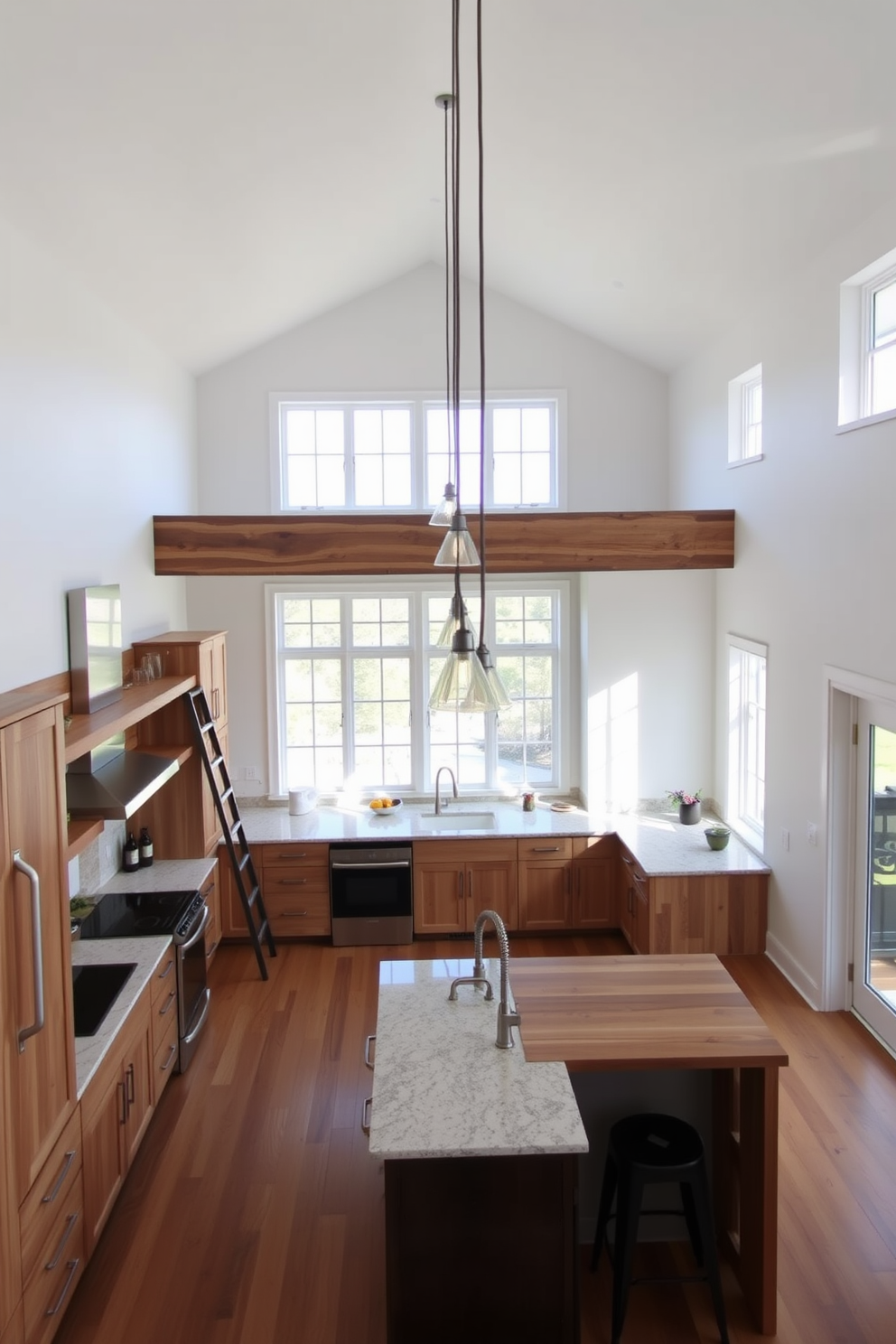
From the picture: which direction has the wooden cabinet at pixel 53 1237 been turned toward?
to the viewer's right

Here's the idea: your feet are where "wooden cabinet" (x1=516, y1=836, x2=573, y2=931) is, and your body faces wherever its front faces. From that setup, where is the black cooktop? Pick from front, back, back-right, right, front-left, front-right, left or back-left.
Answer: front-right

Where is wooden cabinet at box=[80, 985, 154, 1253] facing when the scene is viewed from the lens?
facing to the right of the viewer

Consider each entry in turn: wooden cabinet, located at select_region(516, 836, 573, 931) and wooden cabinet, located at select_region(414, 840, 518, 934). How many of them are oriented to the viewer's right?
0

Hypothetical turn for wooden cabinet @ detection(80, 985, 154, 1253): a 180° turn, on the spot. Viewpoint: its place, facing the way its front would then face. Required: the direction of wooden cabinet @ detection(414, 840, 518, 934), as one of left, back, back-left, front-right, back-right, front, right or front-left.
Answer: back-right

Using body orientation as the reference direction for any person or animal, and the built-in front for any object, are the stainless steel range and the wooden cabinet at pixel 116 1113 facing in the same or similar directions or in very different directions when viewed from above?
same or similar directions

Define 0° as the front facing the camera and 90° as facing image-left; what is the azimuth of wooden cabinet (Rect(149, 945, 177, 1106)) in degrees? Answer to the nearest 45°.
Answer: approximately 270°

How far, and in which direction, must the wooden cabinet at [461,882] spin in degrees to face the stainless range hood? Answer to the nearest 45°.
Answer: approximately 45° to its right

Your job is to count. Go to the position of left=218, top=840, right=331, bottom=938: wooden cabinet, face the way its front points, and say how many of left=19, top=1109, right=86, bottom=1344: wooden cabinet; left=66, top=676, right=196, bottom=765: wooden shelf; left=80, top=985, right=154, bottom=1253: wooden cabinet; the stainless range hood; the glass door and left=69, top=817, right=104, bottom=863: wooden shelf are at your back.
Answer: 0

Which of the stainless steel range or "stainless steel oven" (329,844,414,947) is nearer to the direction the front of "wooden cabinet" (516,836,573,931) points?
the stainless steel range

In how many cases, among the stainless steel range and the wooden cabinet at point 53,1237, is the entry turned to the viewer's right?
2

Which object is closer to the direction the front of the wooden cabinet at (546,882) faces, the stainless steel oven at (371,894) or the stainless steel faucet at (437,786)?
the stainless steel oven

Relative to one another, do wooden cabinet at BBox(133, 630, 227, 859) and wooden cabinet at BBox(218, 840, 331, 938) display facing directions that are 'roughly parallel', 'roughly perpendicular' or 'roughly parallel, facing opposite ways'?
roughly perpendicular

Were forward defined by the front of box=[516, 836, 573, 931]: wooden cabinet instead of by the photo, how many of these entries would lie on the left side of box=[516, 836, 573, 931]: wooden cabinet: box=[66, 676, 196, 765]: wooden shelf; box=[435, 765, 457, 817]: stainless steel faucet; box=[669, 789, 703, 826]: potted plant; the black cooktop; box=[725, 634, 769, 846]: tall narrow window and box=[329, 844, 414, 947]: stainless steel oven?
2

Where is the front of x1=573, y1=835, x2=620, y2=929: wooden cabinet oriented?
toward the camera

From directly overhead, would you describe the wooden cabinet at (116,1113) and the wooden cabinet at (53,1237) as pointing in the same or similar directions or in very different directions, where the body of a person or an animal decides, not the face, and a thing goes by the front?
same or similar directions

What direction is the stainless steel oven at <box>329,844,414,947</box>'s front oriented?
toward the camera

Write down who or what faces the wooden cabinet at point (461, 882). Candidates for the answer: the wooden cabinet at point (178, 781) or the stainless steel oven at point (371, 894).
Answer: the wooden cabinet at point (178, 781)
